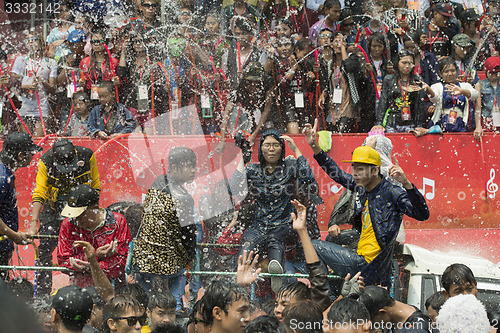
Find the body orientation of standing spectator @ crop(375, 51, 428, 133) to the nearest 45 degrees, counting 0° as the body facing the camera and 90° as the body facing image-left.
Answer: approximately 0°

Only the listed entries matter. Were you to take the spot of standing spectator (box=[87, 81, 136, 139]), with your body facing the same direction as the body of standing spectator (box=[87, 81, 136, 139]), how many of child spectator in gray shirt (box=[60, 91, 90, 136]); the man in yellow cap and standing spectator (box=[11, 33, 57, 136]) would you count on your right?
2

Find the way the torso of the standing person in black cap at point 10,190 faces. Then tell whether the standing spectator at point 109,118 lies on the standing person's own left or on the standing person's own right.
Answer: on the standing person's own left

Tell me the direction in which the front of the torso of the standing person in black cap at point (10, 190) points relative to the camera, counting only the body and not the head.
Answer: to the viewer's right

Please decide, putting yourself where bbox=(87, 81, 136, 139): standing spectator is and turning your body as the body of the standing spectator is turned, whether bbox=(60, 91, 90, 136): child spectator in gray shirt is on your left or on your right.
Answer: on your right

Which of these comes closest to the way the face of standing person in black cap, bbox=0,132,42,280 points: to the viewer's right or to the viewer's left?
to the viewer's right

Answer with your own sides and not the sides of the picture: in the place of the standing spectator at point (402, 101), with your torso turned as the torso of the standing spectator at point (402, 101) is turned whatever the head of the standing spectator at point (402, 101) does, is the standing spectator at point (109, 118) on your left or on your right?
on your right

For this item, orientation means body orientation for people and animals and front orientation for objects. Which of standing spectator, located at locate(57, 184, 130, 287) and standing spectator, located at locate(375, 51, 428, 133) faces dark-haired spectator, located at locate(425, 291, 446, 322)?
standing spectator, located at locate(375, 51, 428, 133)

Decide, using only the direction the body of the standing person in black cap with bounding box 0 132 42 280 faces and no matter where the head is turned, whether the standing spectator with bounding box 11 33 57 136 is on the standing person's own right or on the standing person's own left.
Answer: on the standing person's own left
